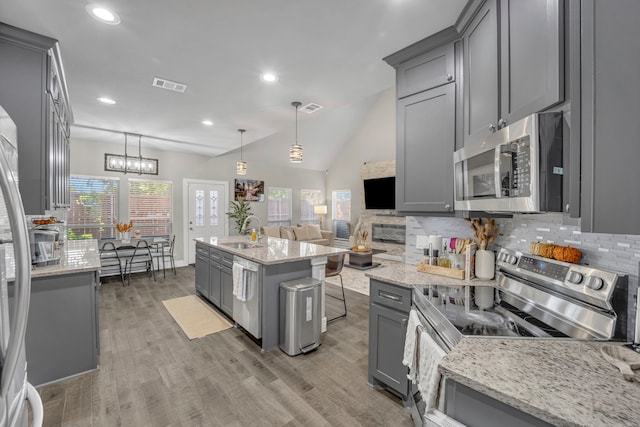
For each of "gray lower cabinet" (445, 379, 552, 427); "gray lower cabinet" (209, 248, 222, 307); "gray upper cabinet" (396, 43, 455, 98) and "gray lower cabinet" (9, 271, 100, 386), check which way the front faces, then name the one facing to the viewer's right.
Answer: "gray lower cabinet" (9, 271, 100, 386)

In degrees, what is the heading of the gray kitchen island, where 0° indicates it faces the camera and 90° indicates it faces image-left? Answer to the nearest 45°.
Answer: approximately 45°

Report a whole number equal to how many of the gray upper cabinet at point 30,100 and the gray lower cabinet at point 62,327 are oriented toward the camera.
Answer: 0

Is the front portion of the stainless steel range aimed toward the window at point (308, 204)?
no

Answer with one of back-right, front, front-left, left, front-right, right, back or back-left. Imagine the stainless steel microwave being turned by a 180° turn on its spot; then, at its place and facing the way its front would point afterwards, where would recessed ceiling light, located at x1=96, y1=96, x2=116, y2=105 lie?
back-left

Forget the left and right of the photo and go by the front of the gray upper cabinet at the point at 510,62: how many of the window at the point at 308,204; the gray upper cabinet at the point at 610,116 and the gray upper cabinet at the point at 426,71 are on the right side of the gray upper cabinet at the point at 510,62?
2

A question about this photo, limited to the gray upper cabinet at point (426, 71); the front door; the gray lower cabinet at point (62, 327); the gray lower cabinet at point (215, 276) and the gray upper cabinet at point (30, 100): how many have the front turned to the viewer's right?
2

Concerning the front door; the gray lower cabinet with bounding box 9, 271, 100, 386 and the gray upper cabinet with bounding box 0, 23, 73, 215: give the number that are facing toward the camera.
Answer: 1

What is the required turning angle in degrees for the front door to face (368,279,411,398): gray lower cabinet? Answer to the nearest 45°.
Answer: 0° — it already faces it

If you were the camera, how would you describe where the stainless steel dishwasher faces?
facing the viewer and to the left of the viewer

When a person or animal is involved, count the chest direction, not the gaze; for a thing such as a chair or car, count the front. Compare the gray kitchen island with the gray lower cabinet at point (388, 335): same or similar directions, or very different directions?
same or similar directions

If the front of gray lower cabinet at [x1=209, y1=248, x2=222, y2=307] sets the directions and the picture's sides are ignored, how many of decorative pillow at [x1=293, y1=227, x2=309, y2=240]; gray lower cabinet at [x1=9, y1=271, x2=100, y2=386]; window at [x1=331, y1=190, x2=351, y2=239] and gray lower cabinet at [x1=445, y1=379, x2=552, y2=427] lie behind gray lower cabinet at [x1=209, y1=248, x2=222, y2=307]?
2

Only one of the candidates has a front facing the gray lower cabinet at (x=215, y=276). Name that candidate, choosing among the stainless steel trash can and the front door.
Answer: the front door

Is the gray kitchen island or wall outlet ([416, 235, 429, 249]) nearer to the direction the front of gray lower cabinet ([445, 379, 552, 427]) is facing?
the gray kitchen island

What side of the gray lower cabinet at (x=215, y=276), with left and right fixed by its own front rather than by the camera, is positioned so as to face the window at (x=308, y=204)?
back
